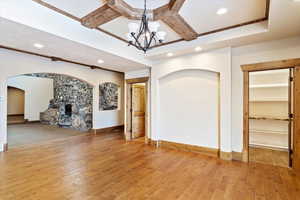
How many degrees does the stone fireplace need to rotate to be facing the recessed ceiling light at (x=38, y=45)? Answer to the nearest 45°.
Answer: approximately 45° to its left

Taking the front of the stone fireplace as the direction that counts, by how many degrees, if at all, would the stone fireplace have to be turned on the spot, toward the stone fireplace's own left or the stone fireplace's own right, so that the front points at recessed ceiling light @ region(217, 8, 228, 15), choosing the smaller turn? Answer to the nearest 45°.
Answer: approximately 45° to the stone fireplace's own left

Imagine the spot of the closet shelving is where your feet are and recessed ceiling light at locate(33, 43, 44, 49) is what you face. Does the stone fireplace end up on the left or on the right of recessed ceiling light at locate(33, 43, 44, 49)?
right

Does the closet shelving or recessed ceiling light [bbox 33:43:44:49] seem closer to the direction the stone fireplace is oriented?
the recessed ceiling light

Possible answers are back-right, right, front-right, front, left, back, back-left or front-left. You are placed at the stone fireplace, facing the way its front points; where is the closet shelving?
left

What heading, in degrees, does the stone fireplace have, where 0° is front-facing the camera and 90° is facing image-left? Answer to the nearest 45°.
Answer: approximately 45°
